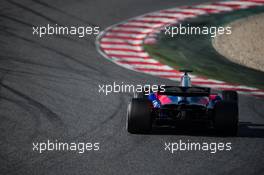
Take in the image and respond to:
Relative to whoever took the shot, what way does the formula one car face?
facing away from the viewer
